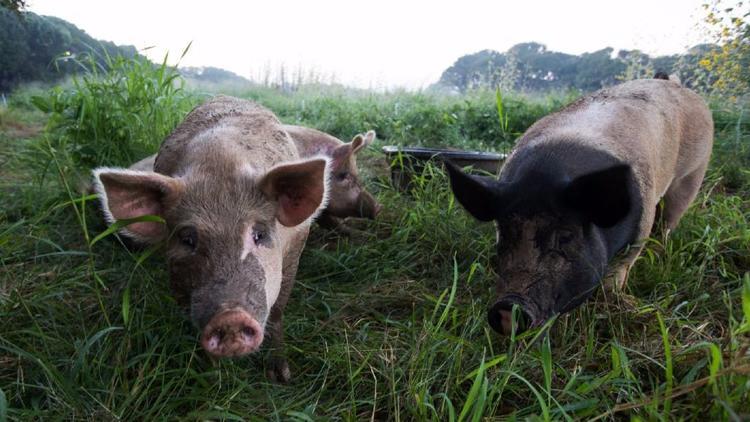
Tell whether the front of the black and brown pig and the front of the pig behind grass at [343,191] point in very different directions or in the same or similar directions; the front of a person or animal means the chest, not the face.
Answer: very different directions

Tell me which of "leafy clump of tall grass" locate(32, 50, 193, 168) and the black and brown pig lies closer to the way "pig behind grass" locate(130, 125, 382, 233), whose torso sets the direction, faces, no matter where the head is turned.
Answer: the black and brown pig

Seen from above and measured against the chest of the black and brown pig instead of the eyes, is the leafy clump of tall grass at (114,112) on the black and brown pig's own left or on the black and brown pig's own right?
on the black and brown pig's own right

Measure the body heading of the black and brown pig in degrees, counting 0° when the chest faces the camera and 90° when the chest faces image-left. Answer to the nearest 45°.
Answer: approximately 45°

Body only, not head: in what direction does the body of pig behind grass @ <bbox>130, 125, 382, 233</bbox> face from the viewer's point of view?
to the viewer's right

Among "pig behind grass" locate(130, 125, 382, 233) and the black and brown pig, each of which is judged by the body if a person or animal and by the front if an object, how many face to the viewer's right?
1

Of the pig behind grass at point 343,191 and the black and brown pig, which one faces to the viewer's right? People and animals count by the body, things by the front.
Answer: the pig behind grass

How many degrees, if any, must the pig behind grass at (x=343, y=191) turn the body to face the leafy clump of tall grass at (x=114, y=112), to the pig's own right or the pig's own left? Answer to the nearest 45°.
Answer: approximately 180°

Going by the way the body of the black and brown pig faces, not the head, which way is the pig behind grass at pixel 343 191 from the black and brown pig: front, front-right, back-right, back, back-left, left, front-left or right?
right
